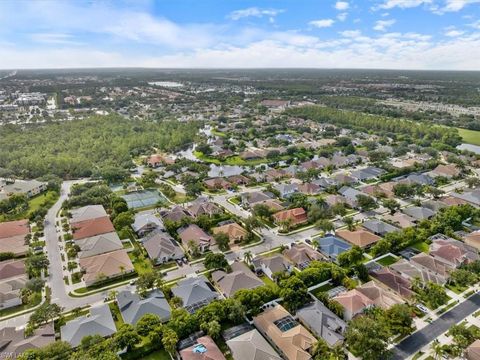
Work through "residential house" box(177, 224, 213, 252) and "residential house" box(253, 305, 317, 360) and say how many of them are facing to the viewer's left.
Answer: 0

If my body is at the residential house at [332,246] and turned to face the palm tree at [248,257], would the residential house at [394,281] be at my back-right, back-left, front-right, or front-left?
back-left

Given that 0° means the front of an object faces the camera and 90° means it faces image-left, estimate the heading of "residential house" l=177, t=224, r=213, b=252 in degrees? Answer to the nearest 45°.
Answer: approximately 315°

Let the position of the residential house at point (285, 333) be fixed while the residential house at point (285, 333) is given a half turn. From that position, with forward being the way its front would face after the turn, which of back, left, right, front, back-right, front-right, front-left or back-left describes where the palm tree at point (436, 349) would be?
back-right

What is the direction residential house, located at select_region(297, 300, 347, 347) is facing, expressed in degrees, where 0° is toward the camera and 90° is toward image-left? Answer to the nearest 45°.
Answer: approximately 315°

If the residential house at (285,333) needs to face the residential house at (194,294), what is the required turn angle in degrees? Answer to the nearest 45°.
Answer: approximately 180°
